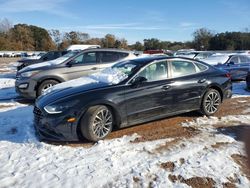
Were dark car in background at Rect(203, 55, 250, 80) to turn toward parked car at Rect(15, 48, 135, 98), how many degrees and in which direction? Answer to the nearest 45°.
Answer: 0° — it already faces it

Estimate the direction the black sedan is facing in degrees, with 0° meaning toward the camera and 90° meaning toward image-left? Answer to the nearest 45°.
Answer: approximately 45°

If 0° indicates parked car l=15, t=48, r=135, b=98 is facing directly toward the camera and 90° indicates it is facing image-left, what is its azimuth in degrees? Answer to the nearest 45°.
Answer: approximately 45°

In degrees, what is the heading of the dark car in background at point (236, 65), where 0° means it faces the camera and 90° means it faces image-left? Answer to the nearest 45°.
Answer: approximately 45°

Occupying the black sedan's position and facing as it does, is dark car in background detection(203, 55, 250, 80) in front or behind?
behind

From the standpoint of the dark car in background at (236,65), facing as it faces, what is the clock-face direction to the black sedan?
The black sedan is roughly at 11 o'clock from the dark car in background.
